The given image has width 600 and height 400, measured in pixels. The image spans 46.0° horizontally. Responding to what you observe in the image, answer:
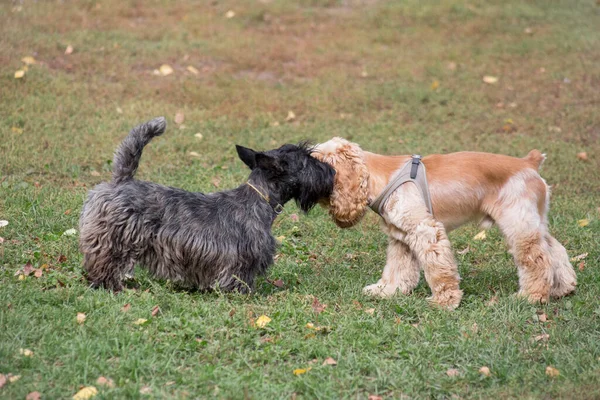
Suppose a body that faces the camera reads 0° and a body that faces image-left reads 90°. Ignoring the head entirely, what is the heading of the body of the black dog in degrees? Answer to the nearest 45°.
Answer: approximately 270°

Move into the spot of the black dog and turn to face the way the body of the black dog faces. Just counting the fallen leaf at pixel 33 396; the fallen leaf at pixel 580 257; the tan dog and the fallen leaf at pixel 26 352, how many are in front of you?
2

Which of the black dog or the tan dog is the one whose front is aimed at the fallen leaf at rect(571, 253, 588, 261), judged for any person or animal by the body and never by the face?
the black dog

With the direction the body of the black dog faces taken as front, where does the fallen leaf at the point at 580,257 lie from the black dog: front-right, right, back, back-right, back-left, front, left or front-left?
front

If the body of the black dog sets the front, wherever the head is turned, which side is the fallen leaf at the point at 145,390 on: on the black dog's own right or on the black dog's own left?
on the black dog's own right

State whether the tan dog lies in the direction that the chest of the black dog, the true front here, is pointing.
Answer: yes

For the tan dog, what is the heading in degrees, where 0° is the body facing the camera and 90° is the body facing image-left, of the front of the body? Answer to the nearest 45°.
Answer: approximately 90°

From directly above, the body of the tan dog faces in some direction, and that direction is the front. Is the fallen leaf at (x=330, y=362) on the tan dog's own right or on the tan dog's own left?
on the tan dog's own left

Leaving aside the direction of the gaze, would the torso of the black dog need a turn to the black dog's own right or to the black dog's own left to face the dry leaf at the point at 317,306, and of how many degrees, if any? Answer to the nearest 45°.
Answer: approximately 45° to the black dog's own right

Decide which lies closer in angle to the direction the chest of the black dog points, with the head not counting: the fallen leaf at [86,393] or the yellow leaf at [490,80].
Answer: the yellow leaf

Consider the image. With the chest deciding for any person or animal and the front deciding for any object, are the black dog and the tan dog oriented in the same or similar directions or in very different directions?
very different directions

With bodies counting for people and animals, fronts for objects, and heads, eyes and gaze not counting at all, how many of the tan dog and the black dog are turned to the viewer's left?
1
